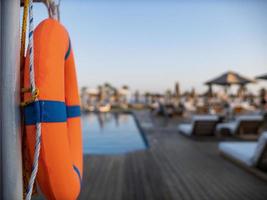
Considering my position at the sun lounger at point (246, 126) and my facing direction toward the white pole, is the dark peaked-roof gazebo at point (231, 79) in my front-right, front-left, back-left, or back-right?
back-right

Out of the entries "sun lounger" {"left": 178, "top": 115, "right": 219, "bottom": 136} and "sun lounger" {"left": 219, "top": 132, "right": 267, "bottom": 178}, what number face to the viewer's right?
0

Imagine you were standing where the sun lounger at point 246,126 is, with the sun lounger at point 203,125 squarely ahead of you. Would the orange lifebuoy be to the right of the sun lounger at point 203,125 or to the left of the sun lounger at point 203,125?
left

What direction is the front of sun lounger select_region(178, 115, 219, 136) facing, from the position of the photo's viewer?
facing away from the viewer and to the left of the viewer

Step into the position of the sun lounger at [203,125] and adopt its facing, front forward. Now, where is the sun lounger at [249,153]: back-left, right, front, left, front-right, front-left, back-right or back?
back-left

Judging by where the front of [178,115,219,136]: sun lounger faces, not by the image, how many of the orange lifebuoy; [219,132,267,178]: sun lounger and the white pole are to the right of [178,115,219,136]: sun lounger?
0

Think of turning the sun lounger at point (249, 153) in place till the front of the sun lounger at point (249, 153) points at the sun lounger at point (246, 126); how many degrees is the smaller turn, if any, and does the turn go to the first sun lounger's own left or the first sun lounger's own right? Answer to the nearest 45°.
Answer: approximately 45° to the first sun lounger's own right

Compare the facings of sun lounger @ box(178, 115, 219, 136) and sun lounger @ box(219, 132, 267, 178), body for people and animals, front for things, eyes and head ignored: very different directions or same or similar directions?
same or similar directions

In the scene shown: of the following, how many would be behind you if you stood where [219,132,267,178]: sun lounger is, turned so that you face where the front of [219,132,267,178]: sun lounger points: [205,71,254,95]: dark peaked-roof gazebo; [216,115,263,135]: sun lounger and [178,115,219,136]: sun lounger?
0

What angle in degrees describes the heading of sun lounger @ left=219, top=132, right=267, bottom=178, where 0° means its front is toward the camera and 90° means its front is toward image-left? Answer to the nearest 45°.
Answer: approximately 135°

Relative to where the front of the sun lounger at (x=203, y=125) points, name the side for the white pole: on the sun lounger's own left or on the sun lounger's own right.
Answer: on the sun lounger's own left

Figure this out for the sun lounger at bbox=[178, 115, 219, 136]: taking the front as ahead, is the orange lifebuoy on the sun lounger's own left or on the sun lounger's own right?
on the sun lounger's own left

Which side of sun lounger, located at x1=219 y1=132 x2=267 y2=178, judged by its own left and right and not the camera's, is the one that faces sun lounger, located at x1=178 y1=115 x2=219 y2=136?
front
